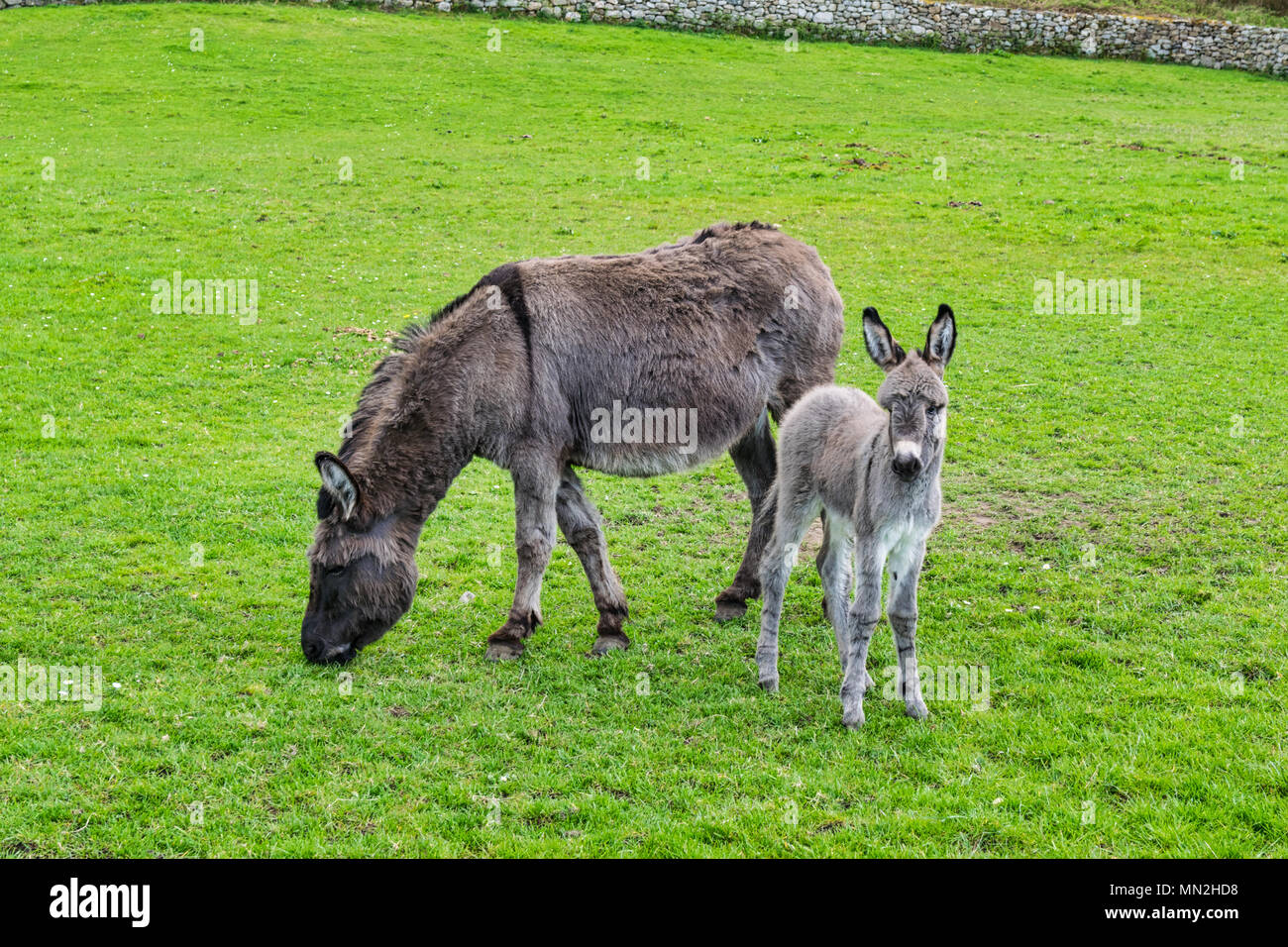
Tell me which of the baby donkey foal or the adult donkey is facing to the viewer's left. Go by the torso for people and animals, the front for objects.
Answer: the adult donkey

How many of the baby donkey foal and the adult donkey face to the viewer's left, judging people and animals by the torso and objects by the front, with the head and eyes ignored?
1

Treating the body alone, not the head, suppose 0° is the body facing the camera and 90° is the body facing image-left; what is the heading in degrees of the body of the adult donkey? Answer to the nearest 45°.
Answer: approximately 90°

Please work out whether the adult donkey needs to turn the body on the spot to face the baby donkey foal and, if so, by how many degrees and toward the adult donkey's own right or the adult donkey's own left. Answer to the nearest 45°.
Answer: approximately 135° to the adult donkey's own left

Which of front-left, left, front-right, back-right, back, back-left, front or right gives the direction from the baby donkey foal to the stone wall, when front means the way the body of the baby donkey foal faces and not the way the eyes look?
back-left

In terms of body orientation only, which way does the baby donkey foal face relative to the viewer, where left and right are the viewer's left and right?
facing the viewer and to the right of the viewer
